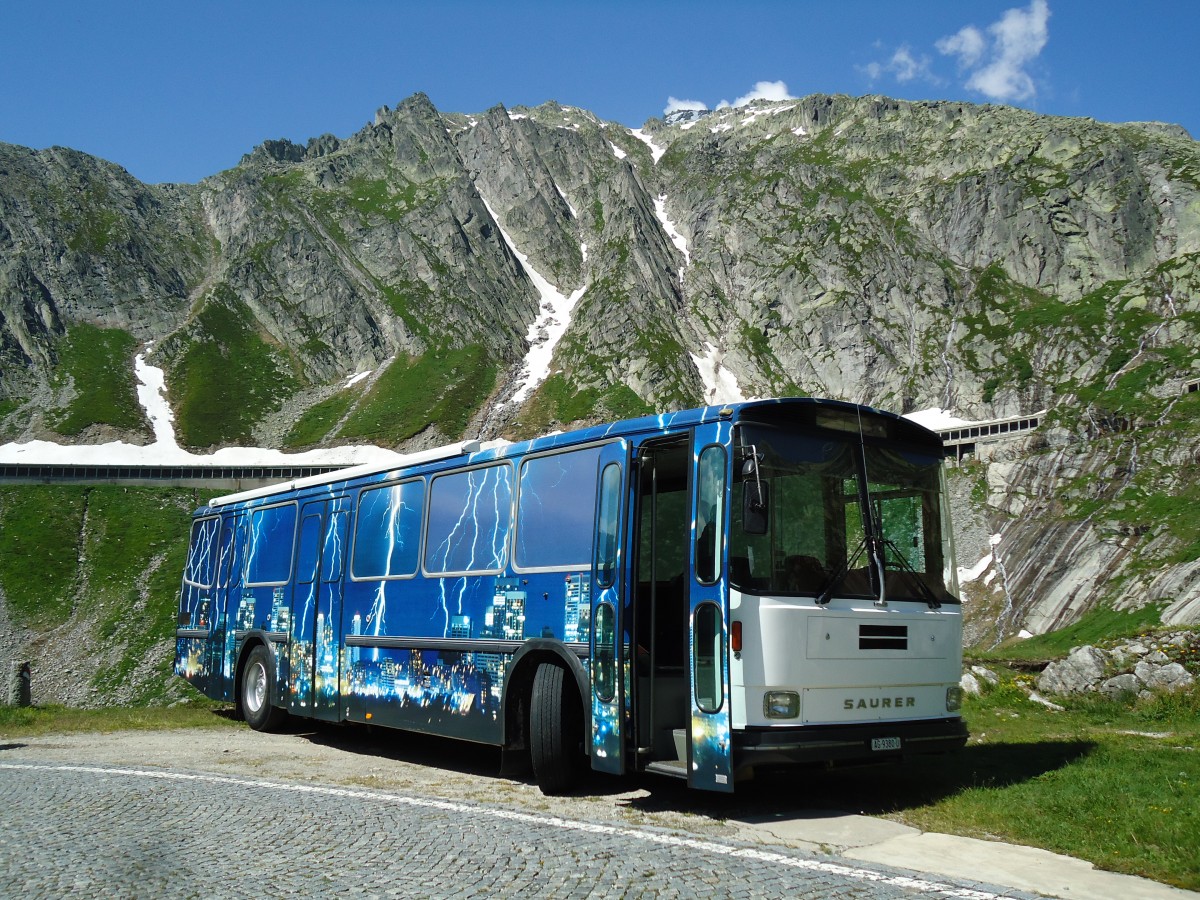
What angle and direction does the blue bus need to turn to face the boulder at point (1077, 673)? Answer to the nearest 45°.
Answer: approximately 90° to its left

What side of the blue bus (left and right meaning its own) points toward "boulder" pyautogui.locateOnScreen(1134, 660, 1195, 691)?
left

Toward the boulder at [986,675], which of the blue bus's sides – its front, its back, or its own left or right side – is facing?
left

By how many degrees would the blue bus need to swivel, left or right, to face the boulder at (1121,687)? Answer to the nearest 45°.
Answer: approximately 90° to its left
